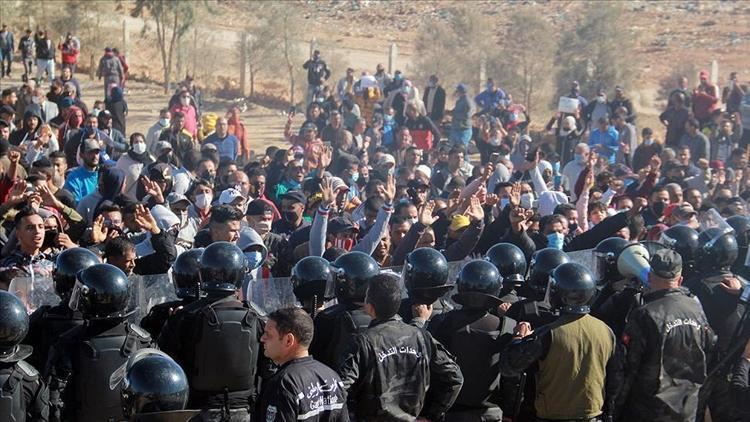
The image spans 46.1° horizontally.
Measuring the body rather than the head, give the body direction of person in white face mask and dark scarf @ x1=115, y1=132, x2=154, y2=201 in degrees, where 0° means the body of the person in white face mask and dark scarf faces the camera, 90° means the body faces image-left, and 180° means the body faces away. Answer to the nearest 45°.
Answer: approximately 0°

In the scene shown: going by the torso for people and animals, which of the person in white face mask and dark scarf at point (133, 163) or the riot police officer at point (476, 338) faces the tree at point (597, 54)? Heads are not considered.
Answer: the riot police officer

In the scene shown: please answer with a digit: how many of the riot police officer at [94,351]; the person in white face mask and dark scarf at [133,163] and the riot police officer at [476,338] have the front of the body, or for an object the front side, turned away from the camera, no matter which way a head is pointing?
2

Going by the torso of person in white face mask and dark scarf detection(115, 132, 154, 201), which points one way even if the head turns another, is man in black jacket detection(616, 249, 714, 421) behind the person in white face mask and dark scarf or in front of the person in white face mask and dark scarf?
in front

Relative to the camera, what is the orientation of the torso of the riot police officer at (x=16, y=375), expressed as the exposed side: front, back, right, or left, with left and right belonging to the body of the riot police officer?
back

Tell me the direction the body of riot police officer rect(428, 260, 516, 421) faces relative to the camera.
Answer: away from the camera

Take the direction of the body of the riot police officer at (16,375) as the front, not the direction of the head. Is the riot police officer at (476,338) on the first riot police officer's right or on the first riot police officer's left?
on the first riot police officer's right

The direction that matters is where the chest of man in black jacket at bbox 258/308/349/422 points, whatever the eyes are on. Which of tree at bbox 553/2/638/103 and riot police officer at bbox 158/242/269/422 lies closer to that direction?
the riot police officer

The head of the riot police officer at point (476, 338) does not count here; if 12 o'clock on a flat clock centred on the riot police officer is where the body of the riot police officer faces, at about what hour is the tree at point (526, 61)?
The tree is roughly at 12 o'clock from the riot police officer.

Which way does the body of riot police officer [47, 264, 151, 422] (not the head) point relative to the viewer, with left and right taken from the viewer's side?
facing away from the viewer

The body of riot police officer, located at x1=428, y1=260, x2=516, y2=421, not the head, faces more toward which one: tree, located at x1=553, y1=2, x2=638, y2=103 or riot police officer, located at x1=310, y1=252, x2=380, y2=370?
the tree
